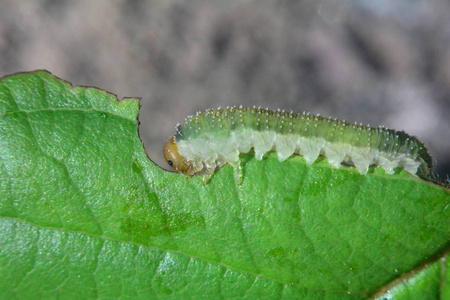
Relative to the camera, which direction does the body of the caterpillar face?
to the viewer's left
